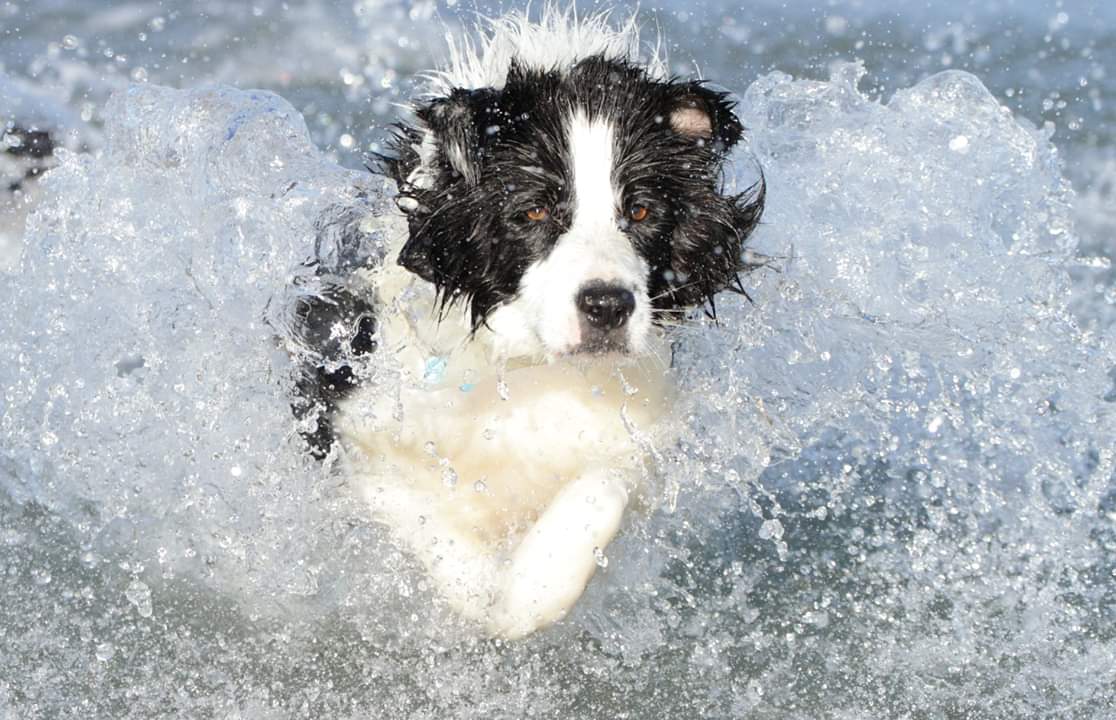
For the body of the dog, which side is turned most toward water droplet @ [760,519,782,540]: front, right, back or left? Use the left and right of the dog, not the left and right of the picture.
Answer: left

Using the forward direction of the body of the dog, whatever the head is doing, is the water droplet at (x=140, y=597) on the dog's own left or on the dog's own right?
on the dog's own right

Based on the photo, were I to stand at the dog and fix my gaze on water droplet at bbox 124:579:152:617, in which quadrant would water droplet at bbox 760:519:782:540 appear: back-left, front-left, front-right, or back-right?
back-left

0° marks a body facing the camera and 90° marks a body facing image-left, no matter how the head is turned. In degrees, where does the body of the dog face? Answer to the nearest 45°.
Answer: approximately 0°
